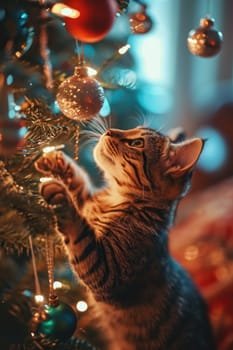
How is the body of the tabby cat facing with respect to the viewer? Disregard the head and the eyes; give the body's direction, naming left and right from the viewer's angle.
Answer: facing to the left of the viewer
